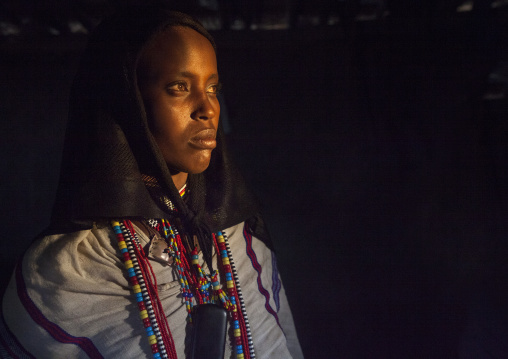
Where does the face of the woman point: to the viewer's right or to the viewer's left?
to the viewer's right

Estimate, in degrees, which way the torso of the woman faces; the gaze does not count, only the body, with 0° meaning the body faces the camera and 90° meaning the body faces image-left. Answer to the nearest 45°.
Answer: approximately 315°
